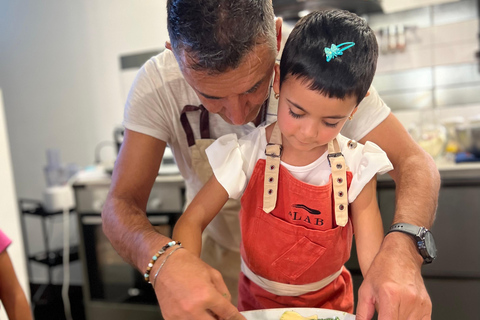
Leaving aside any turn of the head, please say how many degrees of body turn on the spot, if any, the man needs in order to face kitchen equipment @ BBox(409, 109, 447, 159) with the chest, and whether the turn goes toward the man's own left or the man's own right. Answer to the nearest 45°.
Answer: approximately 135° to the man's own left

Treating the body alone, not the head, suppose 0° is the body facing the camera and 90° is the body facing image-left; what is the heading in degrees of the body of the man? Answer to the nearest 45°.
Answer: approximately 0°

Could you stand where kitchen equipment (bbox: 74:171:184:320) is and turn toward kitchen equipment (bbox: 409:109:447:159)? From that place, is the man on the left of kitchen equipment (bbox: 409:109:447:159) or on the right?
right

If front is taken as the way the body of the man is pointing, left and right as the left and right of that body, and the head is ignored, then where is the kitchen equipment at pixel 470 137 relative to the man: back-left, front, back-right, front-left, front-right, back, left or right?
back-left

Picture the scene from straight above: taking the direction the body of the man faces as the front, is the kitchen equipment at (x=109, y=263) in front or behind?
behind
